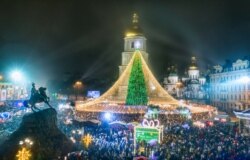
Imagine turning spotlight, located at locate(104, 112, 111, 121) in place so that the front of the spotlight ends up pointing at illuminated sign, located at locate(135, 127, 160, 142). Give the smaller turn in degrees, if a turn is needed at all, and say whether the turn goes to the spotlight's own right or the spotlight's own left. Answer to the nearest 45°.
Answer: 0° — it already faces it

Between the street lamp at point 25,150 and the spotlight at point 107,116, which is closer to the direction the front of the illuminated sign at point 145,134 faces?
the street lamp

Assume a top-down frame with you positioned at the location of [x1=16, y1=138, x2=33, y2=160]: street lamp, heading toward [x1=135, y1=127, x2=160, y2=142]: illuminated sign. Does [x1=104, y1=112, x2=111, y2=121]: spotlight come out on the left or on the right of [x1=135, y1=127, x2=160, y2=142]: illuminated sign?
left

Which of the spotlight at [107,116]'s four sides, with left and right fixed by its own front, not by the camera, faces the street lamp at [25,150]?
front

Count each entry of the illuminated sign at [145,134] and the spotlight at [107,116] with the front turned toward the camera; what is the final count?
2

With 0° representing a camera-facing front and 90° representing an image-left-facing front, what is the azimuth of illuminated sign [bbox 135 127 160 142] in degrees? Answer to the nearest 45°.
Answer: approximately 0°

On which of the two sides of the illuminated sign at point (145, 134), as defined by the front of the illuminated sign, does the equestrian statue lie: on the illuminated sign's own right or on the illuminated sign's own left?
on the illuminated sign's own right
